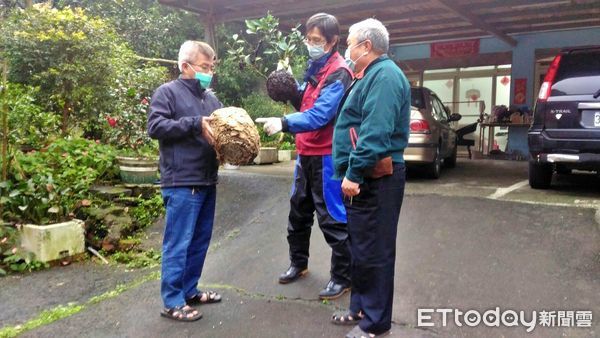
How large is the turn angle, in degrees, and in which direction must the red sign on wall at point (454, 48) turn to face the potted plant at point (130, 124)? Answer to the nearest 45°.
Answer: approximately 45° to its right

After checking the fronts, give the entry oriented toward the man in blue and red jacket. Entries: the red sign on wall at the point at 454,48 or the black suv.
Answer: the red sign on wall

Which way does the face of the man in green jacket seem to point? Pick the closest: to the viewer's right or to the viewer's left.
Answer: to the viewer's left

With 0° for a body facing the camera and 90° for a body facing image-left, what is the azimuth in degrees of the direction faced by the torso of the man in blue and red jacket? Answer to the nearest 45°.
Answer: approximately 45°

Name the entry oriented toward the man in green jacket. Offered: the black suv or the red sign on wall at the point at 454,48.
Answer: the red sign on wall

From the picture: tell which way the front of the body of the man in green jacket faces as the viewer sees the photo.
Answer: to the viewer's left

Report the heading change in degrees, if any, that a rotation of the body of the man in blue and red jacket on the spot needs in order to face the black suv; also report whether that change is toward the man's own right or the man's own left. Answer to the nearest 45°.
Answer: approximately 180°

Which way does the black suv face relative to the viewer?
away from the camera

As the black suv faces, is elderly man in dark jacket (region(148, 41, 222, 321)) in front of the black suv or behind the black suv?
behind

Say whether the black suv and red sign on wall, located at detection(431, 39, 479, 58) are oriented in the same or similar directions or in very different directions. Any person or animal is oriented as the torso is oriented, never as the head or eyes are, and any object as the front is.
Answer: very different directions
